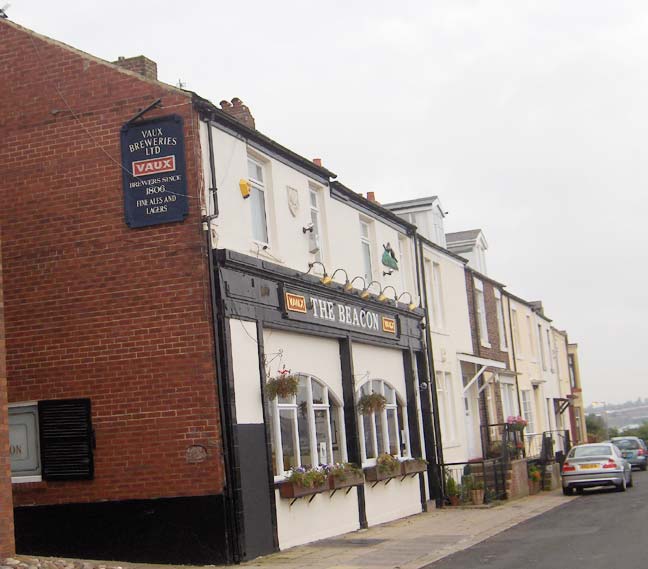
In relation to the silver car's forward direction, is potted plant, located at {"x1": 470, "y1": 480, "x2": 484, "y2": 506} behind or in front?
behind

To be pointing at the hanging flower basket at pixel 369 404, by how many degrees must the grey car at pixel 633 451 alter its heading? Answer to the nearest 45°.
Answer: approximately 180°

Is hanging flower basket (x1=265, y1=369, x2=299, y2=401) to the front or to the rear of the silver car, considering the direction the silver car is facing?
to the rear

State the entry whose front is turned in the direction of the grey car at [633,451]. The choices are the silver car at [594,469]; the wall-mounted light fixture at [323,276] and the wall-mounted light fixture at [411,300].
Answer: the silver car

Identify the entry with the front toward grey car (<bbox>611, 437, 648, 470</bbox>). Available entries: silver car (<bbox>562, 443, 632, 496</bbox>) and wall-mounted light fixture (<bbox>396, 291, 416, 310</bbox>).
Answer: the silver car

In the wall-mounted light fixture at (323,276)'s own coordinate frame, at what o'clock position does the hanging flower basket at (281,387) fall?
The hanging flower basket is roughly at 2 o'clock from the wall-mounted light fixture.

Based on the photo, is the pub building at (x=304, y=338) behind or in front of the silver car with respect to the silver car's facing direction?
behind

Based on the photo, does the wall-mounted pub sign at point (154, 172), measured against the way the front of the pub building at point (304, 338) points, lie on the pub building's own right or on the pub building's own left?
on the pub building's own right

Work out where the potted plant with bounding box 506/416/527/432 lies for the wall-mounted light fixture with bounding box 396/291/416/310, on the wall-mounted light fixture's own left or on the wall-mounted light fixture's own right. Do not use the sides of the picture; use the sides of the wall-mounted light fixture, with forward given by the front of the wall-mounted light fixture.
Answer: on the wall-mounted light fixture's own left

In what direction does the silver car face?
away from the camera
